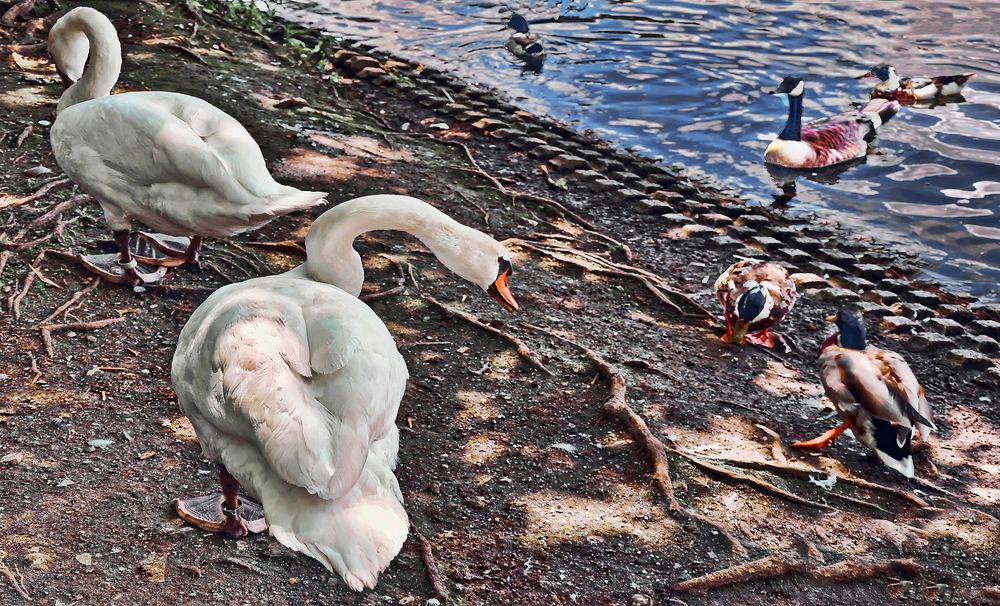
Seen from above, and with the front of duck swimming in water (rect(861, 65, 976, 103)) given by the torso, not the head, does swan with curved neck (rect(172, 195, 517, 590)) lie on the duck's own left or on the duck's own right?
on the duck's own left

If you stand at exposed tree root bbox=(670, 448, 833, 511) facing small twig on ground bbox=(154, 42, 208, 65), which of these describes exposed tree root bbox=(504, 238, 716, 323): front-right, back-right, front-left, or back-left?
front-right

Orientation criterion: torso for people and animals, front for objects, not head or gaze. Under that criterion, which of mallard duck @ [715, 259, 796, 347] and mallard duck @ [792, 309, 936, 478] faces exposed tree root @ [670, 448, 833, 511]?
mallard duck @ [715, 259, 796, 347]

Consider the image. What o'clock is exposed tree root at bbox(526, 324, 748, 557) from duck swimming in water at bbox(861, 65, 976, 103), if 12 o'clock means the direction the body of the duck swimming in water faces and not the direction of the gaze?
The exposed tree root is roughly at 9 o'clock from the duck swimming in water.

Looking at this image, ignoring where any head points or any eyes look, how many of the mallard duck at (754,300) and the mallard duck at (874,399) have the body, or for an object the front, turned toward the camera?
1

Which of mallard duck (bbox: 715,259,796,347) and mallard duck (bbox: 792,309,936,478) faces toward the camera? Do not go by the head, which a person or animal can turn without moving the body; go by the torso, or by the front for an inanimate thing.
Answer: mallard duck (bbox: 715,259,796,347)

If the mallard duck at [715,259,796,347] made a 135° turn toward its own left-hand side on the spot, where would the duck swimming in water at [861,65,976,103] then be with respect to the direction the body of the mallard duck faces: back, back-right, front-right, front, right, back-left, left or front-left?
front-left

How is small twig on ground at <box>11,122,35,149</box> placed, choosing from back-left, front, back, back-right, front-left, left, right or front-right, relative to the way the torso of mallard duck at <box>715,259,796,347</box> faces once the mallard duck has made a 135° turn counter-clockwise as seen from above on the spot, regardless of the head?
back-left

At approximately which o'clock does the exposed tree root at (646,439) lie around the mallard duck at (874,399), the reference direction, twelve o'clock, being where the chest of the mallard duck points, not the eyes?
The exposed tree root is roughly at 9 o'clock from the mallard duck.

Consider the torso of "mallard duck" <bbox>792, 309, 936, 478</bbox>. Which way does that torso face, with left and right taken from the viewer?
facing away from the viewer and to the left of the viewer

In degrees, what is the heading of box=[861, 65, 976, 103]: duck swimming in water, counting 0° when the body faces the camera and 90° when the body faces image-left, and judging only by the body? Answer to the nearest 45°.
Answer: approximately 90°

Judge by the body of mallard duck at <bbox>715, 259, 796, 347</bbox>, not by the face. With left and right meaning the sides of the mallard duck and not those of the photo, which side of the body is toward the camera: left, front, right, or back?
front

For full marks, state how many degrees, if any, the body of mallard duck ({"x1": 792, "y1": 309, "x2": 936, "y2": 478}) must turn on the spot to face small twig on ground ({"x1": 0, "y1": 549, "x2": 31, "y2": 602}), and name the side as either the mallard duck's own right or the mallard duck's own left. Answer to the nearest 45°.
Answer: approximately 90° to the mallard duck's own left

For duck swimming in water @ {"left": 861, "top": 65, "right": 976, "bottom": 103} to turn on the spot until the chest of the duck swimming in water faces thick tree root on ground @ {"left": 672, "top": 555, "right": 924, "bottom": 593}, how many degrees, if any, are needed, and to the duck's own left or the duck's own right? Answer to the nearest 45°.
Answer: approximately 90° to the duck's own left

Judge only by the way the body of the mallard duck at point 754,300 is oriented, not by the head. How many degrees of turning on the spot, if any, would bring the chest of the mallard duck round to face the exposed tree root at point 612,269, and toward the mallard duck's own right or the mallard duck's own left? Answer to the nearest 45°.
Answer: approximately 135° to the mallard duck's own right

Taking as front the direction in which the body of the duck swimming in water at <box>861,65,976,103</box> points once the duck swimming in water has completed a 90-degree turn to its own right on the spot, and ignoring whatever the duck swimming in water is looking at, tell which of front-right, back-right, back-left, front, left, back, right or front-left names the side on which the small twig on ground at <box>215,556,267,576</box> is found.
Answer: back

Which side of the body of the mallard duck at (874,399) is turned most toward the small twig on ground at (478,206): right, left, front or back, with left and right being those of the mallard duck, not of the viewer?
front

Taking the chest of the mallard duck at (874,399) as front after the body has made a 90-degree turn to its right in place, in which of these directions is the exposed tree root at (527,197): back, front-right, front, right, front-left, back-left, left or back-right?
left

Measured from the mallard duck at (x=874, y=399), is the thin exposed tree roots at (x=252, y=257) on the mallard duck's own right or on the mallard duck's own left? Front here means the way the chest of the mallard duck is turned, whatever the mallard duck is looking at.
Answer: on the mallard duck's own left
